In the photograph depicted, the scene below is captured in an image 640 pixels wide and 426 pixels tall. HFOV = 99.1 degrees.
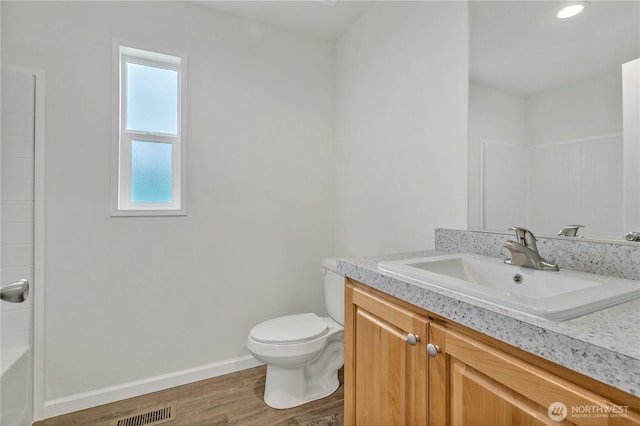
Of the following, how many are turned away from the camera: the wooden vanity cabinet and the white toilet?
0

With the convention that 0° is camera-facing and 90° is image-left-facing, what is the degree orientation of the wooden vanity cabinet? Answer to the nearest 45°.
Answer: approximately 45°

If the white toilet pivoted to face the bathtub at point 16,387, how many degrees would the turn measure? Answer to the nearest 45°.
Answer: approximately 45° to its right

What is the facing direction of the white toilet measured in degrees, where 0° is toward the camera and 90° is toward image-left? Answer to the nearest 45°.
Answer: approximately 45°

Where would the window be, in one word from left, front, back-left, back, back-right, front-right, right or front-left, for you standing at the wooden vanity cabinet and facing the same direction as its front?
front-right

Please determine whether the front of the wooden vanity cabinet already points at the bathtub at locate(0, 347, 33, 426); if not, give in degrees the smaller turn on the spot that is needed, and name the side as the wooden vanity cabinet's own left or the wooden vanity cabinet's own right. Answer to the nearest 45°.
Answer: approximately 45° to the wooden vanity cabinet's own right

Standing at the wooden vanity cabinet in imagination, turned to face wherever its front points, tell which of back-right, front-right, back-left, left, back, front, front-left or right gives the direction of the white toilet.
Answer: right
